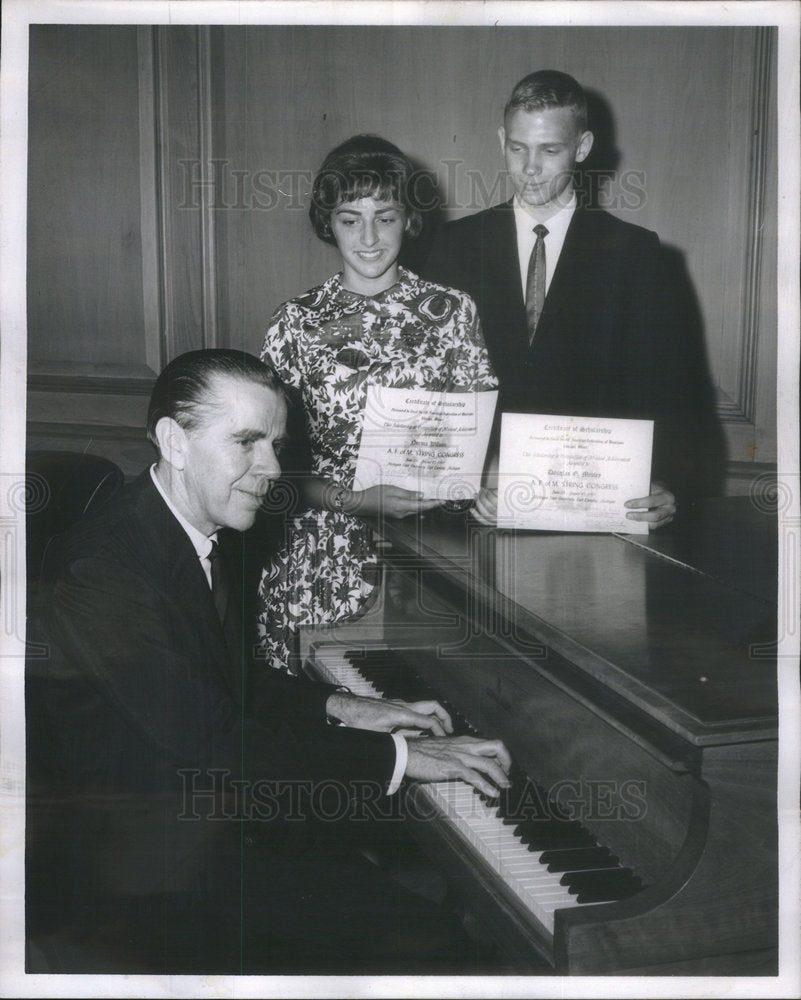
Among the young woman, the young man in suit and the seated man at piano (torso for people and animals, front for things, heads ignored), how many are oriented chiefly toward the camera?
2

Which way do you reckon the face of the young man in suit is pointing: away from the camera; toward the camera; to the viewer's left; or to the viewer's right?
toward the camera

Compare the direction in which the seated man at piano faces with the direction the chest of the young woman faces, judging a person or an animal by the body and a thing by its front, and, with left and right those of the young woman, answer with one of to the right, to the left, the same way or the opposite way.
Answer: to the left

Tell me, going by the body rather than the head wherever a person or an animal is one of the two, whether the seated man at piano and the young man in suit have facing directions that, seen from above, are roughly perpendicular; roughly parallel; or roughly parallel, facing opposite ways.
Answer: roughly perpendicular

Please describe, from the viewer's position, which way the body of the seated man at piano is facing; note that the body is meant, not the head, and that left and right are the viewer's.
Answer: facing to the right of the viewer

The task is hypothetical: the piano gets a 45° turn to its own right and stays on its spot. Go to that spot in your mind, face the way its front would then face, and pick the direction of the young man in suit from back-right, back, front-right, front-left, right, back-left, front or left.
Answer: right

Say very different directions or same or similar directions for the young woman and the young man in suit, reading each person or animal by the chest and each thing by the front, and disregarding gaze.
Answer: same or similar directions

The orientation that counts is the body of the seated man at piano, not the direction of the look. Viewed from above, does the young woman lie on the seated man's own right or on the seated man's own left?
on the seated man's own left

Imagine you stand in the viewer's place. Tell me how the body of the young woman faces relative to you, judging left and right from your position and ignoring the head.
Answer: facing the viewer

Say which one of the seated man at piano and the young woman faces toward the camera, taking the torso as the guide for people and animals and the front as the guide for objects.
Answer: the young woman

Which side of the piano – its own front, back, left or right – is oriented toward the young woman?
right

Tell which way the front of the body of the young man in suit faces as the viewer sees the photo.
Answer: toward the camera

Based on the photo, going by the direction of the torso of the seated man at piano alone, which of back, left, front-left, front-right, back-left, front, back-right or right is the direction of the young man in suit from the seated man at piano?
front-left

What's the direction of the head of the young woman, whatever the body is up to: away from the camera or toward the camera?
toward the camera
